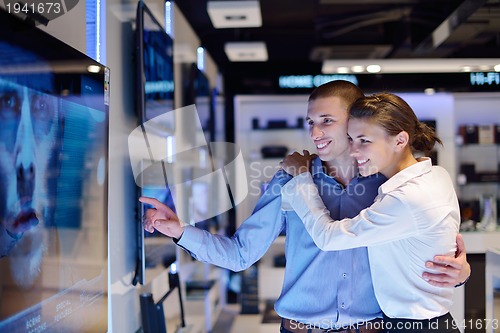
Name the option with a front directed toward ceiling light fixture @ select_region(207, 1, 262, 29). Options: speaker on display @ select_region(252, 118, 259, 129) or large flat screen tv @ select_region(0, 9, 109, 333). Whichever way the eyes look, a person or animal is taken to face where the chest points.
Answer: the speaker on display

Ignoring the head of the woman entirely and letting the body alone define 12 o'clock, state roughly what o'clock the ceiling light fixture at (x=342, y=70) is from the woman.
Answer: The ceiling light fixture is roughly at 3 o'clock from the woman.

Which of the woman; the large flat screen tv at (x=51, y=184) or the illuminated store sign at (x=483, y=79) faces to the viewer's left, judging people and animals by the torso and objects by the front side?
the woman

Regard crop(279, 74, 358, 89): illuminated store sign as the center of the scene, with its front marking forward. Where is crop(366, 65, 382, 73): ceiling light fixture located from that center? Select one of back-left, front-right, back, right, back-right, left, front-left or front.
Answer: left

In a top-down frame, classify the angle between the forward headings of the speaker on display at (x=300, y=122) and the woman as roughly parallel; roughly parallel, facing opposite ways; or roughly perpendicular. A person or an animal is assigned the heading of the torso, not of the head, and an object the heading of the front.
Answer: roughly perpendicular

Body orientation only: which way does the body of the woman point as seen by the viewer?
to the viewer's left

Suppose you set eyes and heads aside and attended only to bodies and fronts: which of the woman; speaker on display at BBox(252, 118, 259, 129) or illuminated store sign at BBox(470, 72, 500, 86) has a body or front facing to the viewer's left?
the woman

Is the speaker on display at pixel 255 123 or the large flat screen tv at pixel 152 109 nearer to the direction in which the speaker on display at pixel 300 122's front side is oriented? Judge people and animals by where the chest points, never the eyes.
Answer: the large flat screen tv

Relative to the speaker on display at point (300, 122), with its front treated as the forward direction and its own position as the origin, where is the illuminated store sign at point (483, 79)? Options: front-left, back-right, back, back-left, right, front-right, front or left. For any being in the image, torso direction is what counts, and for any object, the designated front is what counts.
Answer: left

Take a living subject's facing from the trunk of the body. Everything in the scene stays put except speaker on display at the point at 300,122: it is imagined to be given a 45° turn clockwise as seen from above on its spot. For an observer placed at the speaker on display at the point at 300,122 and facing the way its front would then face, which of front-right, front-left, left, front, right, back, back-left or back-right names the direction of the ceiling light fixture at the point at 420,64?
back-left

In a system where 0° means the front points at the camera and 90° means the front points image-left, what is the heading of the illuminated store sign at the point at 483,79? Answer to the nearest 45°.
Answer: approximately 0°
